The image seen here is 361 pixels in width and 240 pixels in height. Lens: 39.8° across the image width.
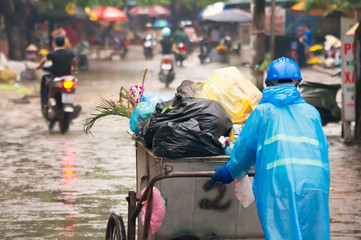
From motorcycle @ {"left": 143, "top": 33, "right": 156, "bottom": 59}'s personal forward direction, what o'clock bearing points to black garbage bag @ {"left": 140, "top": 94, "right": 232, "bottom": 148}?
The black garbage bag is roughly at 12 o'clock from the motorcycle.

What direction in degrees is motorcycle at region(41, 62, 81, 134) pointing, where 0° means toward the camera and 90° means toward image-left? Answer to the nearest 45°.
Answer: approximately 135°

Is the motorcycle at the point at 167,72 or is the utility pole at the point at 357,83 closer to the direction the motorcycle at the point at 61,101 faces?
the motorcycle

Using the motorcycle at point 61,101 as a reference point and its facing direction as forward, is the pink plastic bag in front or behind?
behind

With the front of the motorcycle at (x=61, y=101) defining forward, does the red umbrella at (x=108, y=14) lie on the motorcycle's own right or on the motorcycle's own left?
on the motorcycle's own right

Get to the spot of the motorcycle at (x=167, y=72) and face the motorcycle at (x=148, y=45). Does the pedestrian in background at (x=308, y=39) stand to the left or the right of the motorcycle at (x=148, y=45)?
right

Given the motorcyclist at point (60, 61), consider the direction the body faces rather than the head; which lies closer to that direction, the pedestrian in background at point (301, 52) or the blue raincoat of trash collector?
the pedestrian in background
